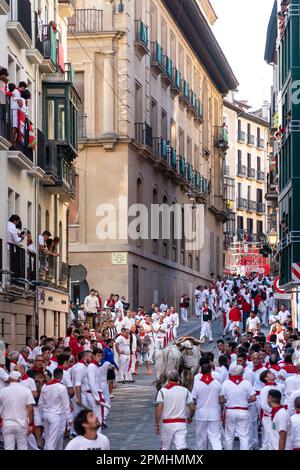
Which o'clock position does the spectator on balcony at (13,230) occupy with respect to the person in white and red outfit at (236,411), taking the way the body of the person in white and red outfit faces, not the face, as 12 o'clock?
The spectator on balcony is roughly at 11 o'clock from the person in white and red outfit.

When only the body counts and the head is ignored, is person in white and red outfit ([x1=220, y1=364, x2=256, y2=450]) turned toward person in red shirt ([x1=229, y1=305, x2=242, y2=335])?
yes

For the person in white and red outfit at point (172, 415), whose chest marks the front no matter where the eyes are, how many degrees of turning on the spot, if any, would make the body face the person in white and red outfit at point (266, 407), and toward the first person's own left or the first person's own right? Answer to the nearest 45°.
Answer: approximately 90° to the first person's own right

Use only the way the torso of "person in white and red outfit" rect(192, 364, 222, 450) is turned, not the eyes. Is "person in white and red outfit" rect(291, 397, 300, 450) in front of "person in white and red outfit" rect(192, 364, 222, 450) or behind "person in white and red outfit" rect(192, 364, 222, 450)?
behind

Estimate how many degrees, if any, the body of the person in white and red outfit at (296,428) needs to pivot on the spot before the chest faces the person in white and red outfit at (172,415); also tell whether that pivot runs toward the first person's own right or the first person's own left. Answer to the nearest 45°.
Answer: approximately 45° to the first person's own left

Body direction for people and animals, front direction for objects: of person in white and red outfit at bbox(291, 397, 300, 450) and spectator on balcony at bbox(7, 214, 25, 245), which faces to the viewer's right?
the spectator on balcony

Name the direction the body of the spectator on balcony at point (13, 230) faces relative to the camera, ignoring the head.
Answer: to the viewer's right

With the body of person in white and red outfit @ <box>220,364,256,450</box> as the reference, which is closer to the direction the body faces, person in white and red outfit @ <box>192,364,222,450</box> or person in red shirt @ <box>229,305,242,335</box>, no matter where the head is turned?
the person in red shirt

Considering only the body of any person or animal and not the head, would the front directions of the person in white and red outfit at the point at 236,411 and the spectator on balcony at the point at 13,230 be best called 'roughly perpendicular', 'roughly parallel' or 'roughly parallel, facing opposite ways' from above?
roughly perpendicular

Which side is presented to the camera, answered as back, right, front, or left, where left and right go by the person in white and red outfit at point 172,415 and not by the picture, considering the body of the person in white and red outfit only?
back

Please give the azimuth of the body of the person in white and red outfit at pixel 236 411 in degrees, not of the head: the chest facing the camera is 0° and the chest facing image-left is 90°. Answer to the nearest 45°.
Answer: approximately 180°

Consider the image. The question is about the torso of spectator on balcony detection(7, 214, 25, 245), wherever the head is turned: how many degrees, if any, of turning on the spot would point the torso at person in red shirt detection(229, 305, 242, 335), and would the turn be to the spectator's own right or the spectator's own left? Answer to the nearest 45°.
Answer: approximately 45° to the spectator's own left

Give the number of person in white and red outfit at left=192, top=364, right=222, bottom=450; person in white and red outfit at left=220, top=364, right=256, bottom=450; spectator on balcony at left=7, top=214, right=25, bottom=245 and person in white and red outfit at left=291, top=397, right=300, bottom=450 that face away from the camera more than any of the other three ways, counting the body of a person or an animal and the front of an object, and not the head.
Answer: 3
